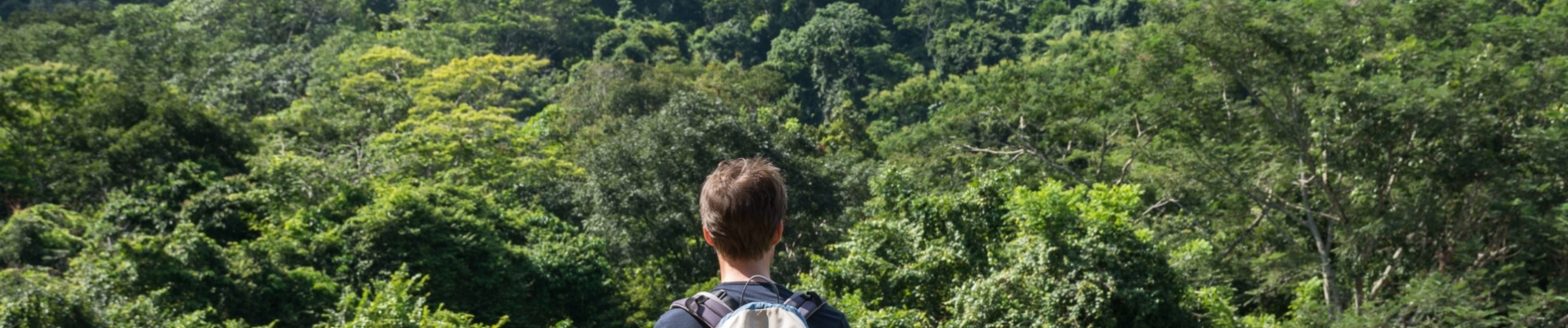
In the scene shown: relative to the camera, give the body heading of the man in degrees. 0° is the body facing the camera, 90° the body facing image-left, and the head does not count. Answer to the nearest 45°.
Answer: approximately 180°

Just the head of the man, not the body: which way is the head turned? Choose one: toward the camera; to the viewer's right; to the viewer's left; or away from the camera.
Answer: away from the camera
